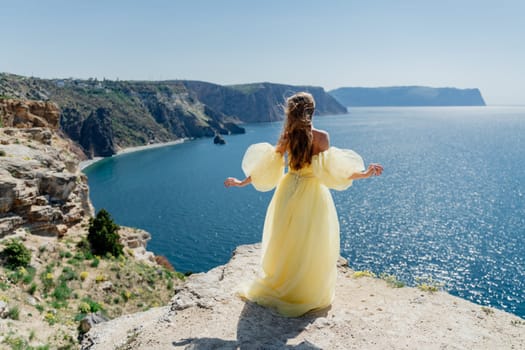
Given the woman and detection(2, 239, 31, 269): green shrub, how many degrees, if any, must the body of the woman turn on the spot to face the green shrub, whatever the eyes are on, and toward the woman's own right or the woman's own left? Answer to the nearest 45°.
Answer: approximately 45° to the woman's own left

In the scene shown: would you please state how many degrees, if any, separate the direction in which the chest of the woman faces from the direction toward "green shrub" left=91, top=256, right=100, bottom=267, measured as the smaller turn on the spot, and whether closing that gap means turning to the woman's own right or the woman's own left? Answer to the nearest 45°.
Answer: approximately 45° to the woman's own left

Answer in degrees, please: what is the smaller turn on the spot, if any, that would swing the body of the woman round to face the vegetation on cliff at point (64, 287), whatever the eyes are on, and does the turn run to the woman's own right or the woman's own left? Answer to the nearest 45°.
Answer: approximately 45° to the woman's own left

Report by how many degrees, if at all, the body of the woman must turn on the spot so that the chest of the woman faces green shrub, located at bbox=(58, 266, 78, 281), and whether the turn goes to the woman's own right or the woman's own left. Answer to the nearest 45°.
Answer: approximately 45° to the woman's own left

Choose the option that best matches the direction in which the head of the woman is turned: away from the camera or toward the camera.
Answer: away from the camera

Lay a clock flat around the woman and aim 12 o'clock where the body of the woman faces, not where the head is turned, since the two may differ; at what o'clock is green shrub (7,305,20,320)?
The green shrub is roughly at 10 o'clock from the woman.

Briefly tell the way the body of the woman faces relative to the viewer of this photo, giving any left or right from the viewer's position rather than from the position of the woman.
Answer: facing away from the viewer
